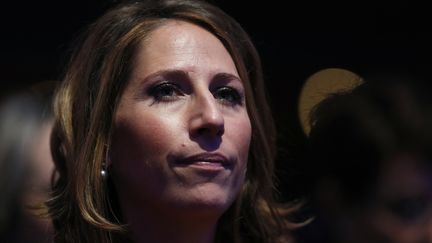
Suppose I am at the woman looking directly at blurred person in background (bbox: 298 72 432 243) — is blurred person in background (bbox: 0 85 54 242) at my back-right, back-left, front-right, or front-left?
front-left

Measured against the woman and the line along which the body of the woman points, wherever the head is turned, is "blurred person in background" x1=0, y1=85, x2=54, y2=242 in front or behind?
behind

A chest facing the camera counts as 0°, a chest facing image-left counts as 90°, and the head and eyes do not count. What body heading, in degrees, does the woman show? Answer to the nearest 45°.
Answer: approximately 315°
